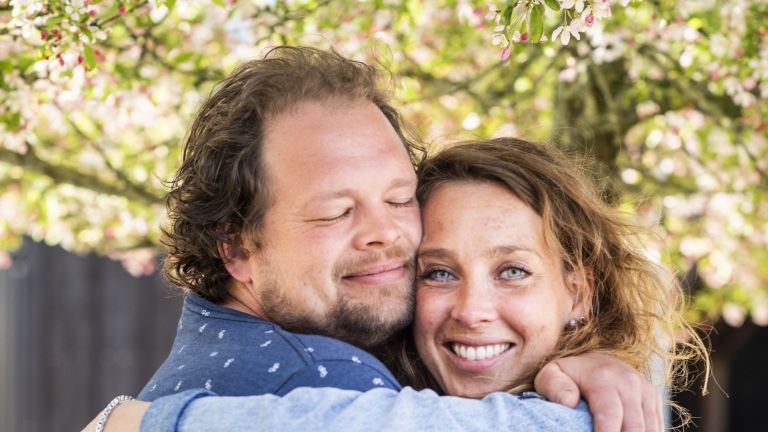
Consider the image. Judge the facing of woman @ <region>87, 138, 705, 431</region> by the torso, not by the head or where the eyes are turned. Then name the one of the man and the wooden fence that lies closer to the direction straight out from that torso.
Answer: the man

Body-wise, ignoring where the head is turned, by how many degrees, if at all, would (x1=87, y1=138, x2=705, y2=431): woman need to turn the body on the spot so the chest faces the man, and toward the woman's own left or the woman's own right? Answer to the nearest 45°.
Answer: approximately 45° to the woman's own right

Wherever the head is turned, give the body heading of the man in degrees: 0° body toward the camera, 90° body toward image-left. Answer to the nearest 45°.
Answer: approximately 270°

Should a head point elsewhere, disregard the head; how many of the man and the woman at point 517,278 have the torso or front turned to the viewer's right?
1

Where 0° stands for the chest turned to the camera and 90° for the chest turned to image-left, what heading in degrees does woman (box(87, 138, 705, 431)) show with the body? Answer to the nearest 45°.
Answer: approximately 45°
